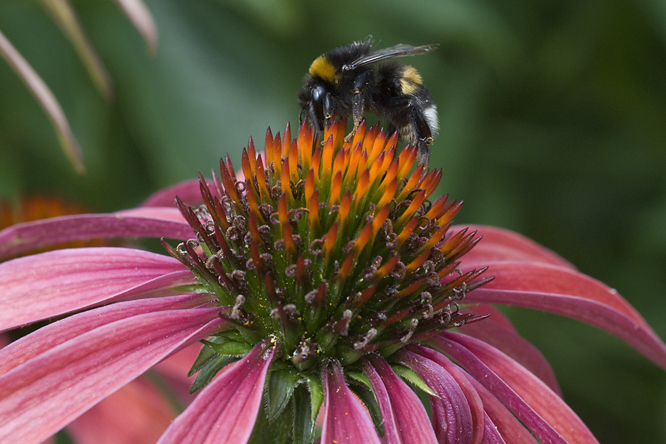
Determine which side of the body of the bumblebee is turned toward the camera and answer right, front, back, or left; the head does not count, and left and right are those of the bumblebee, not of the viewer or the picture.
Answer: left
